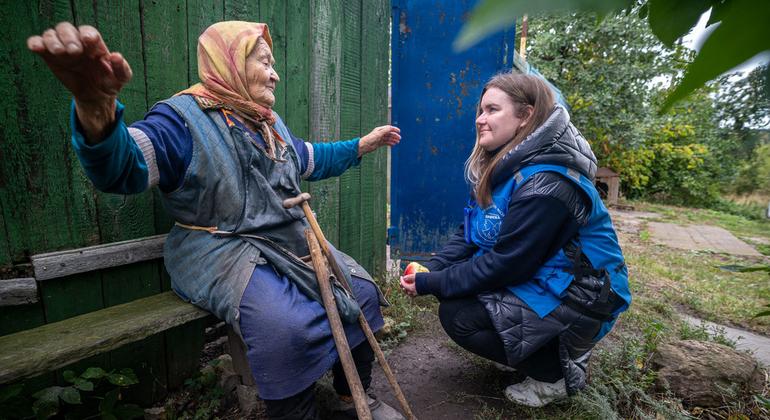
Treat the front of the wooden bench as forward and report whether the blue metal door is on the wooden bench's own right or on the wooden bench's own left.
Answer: on the wooden bench's own left

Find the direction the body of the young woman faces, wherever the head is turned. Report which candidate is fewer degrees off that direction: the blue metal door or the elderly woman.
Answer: the elderly woman

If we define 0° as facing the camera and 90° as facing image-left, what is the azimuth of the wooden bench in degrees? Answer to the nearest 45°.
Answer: approximately 315°

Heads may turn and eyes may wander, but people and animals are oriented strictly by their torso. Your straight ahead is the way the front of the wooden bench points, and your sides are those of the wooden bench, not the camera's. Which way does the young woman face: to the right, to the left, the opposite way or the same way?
the opposite way

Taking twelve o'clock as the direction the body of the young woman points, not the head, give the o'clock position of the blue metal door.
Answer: The blue metal door is roughly at 2 o'clock from the young woman.

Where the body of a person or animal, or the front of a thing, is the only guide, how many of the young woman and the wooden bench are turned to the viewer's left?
1

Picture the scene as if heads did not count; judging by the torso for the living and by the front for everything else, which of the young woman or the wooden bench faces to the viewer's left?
the young woman

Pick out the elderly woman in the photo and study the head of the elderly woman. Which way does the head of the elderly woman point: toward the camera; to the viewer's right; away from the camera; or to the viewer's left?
to the viewer's right

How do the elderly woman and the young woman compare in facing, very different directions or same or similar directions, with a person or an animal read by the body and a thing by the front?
very different directions

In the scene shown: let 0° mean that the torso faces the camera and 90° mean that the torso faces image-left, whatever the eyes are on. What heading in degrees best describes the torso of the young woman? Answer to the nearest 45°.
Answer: approximately 90°

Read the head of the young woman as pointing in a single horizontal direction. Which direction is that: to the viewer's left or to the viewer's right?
to the viewer's left

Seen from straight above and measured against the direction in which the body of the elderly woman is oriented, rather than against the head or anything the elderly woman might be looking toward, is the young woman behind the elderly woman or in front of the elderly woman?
in front

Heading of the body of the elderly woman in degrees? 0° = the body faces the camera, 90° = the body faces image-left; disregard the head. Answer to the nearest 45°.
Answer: approximately 315°

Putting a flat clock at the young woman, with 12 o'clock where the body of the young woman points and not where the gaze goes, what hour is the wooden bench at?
The wooden bench is roughly at 11 o'clock from the young woman.

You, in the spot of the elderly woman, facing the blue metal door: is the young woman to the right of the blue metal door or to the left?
right

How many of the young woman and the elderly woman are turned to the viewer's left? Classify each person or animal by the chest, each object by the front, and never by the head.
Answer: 1

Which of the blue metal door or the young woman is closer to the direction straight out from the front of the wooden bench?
the young woman
